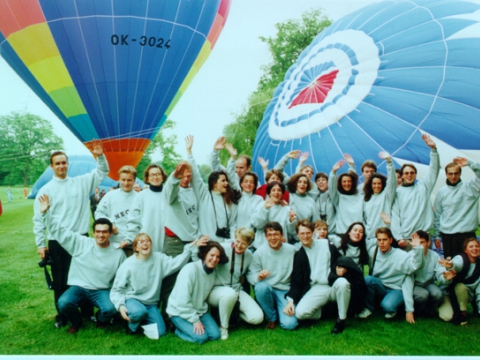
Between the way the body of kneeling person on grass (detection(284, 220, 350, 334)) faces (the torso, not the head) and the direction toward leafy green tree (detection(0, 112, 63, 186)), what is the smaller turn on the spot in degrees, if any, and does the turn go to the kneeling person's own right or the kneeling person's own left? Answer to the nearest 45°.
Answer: approximately 90° to the kneeling person's own right

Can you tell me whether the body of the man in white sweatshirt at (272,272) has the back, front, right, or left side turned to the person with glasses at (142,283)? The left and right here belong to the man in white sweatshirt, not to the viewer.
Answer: right

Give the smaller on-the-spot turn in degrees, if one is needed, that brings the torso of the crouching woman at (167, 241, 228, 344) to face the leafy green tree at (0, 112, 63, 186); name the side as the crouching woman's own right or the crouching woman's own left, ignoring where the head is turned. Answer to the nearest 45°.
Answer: approximately 180°

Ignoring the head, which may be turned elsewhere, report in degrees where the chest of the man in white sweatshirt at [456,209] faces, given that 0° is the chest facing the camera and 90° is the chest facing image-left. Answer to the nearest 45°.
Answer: approximately 0°

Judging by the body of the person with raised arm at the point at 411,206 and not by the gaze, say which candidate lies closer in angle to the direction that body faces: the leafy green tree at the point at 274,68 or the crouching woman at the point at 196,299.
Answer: the crouching woman

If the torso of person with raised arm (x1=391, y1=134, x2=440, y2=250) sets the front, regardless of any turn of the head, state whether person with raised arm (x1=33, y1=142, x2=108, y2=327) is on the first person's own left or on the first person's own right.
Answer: on the first person's own right

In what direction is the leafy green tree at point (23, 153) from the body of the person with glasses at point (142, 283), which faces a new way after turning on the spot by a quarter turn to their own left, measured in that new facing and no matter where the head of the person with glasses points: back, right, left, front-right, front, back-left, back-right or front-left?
back-left
